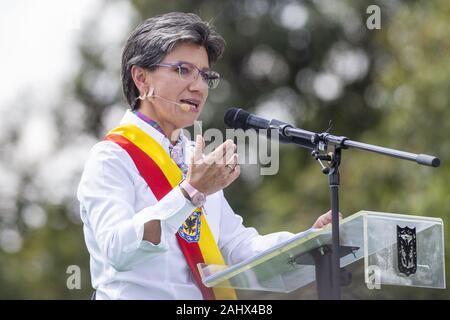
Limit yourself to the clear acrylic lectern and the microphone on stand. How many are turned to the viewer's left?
1

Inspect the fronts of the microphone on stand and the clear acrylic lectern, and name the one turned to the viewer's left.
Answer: the microphone on stand

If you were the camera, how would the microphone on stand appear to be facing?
facing to the left of the viewer
